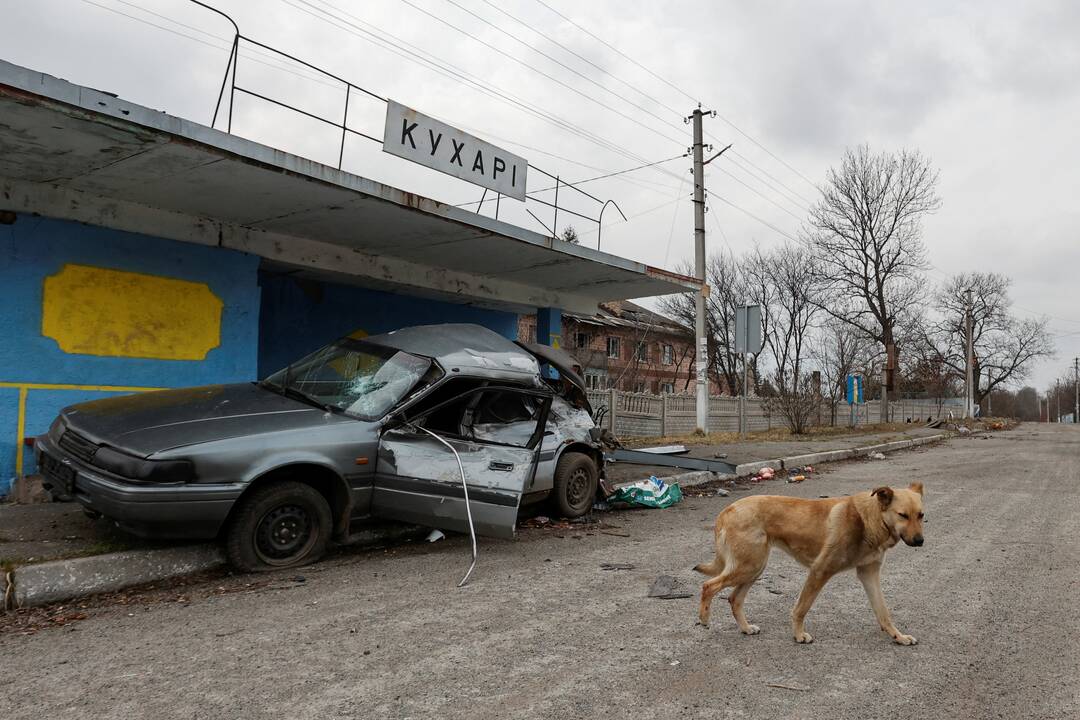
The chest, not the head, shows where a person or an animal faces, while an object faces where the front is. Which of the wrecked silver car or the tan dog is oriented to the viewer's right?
the tan dog

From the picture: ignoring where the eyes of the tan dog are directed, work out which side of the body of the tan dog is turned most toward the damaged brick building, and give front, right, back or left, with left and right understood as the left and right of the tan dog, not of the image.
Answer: left

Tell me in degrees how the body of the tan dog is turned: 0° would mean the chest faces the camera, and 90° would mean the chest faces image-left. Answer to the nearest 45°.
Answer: approximately 270°

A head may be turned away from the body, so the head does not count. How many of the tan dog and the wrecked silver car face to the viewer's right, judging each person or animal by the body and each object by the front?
1

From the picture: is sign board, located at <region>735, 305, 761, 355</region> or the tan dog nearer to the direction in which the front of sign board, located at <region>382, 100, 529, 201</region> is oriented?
the tan dog

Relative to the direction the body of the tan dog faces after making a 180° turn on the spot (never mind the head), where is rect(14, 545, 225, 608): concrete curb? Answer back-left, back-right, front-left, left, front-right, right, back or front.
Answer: front

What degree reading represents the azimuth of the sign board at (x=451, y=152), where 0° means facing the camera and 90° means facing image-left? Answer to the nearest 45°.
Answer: approximately 315°

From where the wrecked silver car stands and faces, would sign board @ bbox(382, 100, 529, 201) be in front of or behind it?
behind

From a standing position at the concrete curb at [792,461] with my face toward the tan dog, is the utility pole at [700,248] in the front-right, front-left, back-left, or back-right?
back-right

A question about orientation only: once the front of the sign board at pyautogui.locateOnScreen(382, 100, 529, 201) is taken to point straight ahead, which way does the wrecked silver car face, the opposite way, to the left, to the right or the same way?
to the right

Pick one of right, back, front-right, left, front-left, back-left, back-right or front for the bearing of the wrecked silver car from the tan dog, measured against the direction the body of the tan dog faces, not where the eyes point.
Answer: back

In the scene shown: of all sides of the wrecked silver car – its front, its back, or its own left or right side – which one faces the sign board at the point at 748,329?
back
